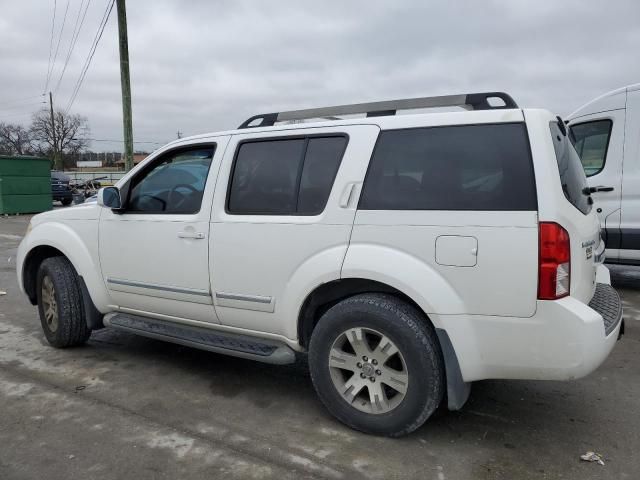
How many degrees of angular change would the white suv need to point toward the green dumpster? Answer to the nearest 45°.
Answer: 0° — it already faces it

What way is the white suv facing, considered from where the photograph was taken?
facing away from the viewer and to the left of the viewer

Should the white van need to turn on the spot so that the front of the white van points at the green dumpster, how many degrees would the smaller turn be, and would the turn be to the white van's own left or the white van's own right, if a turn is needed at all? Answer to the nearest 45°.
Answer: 0° — it already faces it

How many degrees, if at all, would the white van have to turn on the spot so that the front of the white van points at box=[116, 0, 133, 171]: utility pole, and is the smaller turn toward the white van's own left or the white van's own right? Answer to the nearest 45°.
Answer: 0° — it already faces it

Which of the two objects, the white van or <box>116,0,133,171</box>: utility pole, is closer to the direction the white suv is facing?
the utility pole

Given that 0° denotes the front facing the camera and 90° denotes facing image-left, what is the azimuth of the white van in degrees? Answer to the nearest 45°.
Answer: approximately 90°
